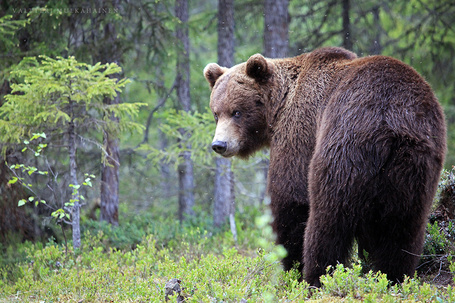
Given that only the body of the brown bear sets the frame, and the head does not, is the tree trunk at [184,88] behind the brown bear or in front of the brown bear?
in front

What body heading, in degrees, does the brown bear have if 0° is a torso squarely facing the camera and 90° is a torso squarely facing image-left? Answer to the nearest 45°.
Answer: approximately 135°

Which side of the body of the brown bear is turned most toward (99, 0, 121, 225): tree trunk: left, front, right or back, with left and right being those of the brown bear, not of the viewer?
front

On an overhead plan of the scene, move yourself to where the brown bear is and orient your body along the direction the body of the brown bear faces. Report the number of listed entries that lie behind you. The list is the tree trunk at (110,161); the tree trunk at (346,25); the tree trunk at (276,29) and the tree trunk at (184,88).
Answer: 0

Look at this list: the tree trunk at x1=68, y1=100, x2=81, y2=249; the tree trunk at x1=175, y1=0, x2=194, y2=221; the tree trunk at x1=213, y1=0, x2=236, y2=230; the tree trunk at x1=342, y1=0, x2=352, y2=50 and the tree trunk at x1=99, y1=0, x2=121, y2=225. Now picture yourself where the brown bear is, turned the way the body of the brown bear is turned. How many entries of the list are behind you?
0

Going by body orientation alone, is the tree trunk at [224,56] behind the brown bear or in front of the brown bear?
in front

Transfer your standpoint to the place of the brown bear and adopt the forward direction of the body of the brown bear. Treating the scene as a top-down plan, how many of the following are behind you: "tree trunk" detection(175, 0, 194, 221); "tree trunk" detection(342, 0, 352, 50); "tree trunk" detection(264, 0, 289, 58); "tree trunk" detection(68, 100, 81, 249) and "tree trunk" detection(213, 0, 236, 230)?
0

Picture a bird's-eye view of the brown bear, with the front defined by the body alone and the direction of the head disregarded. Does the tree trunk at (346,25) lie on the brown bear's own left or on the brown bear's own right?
on the brown bear's own right
